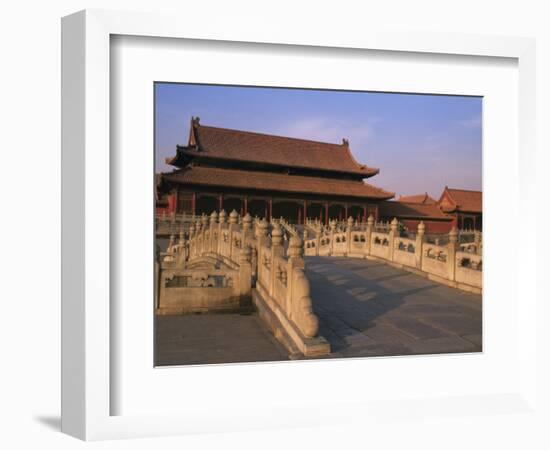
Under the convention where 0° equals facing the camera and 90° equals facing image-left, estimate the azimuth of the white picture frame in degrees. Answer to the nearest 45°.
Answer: approximately 315°
